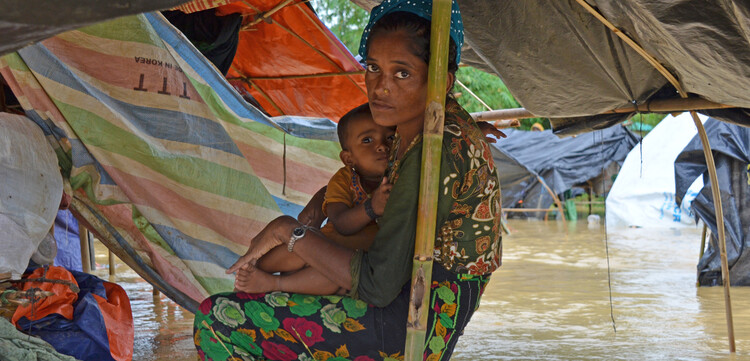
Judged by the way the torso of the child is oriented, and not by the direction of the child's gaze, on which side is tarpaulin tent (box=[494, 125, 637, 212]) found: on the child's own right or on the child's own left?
on the child's own left

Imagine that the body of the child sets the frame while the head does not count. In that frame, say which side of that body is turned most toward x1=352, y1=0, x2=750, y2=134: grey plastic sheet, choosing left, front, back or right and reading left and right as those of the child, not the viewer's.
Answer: left

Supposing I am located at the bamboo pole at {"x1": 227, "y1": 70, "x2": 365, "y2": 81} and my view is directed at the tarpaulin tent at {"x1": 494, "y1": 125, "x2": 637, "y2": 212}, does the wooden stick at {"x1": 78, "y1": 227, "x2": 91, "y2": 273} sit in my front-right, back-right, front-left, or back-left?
back-left
